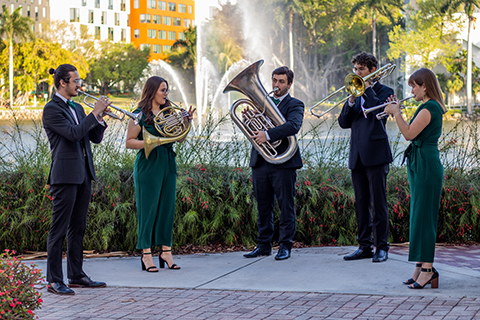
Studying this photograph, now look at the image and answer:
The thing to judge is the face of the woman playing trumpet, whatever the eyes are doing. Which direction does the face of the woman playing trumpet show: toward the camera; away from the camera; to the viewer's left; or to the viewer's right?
to the viewer's left

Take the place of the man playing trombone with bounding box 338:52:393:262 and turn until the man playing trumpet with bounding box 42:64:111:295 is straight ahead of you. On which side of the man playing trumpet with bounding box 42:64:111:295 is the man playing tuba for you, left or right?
right

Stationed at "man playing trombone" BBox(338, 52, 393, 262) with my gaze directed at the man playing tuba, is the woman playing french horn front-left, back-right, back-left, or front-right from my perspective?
front-left

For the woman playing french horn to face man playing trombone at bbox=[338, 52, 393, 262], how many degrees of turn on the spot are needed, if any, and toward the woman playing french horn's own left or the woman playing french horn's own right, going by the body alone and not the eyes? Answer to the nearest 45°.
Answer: approximately 45° to the woman playing french horn's own left

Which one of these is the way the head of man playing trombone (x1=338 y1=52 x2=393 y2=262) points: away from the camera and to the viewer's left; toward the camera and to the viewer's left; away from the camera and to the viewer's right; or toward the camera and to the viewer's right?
toward the camera and to the viewer's left

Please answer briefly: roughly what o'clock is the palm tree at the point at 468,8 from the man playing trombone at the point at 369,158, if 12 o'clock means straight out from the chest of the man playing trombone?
The palm tree is roughly at 5 o'clock from the man playing trombone.

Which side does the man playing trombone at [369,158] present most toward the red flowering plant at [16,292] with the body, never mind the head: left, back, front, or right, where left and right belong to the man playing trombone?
front

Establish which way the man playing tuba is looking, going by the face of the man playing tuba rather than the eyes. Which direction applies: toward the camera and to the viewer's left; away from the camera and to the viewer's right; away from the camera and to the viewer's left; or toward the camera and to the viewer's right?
toward the camera and to the viewer's left

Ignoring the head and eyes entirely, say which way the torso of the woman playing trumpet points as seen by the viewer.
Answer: to the viewer's left

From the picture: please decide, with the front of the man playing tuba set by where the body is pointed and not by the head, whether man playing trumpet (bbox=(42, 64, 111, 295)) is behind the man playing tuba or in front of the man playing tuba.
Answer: in front

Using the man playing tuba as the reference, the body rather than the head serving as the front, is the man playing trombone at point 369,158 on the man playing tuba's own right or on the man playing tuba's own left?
on the man playing tuba's own left

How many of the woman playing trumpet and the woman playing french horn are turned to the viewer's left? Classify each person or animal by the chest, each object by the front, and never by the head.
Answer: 1

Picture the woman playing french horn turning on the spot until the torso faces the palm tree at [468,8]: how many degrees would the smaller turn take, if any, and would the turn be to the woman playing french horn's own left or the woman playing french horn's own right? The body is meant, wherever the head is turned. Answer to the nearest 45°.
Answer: approximately 90° to the woman playing french horn's own left

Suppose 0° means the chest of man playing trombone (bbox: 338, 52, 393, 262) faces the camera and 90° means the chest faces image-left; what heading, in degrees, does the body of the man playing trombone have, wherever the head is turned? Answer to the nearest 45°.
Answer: approximately 45°

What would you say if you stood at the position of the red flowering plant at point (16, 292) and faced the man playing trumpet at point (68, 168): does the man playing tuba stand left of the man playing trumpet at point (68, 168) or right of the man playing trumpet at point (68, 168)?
right
